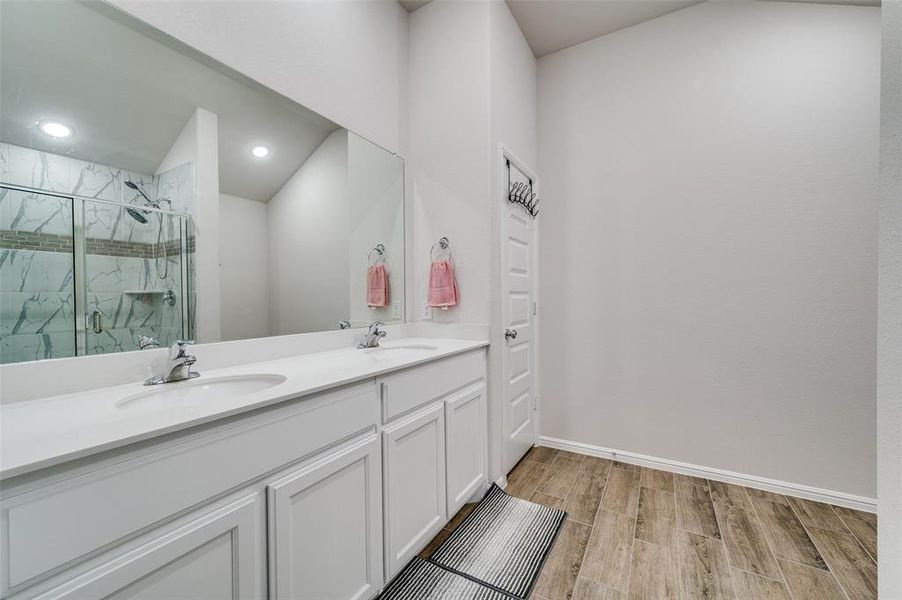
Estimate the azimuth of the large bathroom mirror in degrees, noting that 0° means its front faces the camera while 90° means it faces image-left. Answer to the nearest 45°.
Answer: approximately 315°

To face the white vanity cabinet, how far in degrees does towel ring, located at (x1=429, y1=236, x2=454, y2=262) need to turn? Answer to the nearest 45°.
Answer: approximately 45° to its left

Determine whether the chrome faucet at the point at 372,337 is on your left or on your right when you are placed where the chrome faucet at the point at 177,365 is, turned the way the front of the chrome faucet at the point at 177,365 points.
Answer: on your left

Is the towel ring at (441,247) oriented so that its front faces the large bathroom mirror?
yes

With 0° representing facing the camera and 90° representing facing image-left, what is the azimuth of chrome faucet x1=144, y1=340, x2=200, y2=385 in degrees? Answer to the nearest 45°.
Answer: approximately 315°

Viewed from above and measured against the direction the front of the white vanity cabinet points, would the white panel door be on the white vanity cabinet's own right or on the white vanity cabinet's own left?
on the white vanity cabinet's own left
